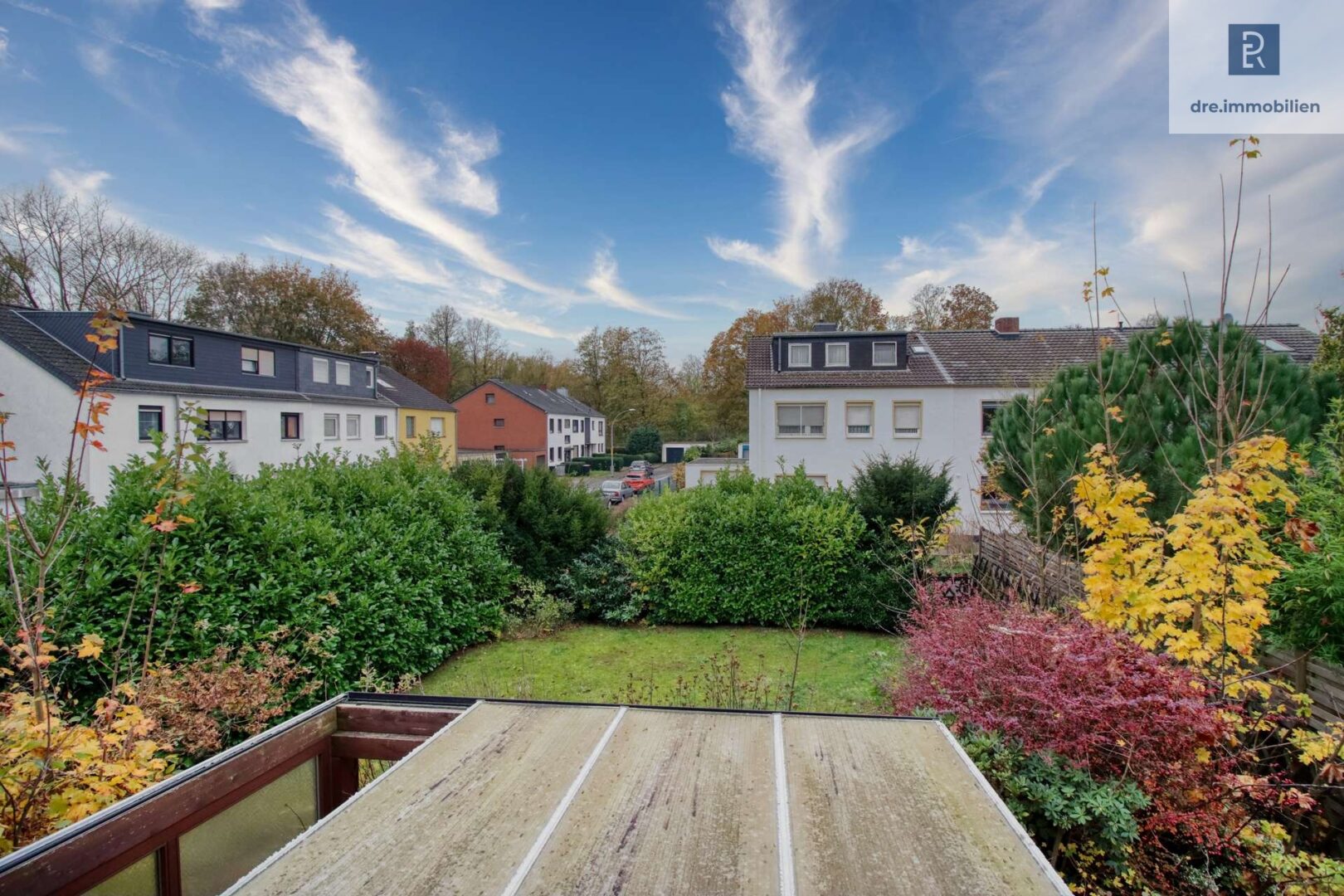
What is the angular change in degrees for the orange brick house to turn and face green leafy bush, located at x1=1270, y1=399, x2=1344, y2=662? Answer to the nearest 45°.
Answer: approximately 45° to its right

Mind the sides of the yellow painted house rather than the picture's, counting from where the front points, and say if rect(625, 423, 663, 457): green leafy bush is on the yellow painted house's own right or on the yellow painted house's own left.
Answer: on the yellow painted house's own left

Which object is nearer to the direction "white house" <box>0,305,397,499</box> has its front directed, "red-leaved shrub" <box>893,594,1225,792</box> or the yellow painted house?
the red-leaved shrub

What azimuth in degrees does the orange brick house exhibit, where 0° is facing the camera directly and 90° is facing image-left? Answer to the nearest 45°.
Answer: approximately 315°
